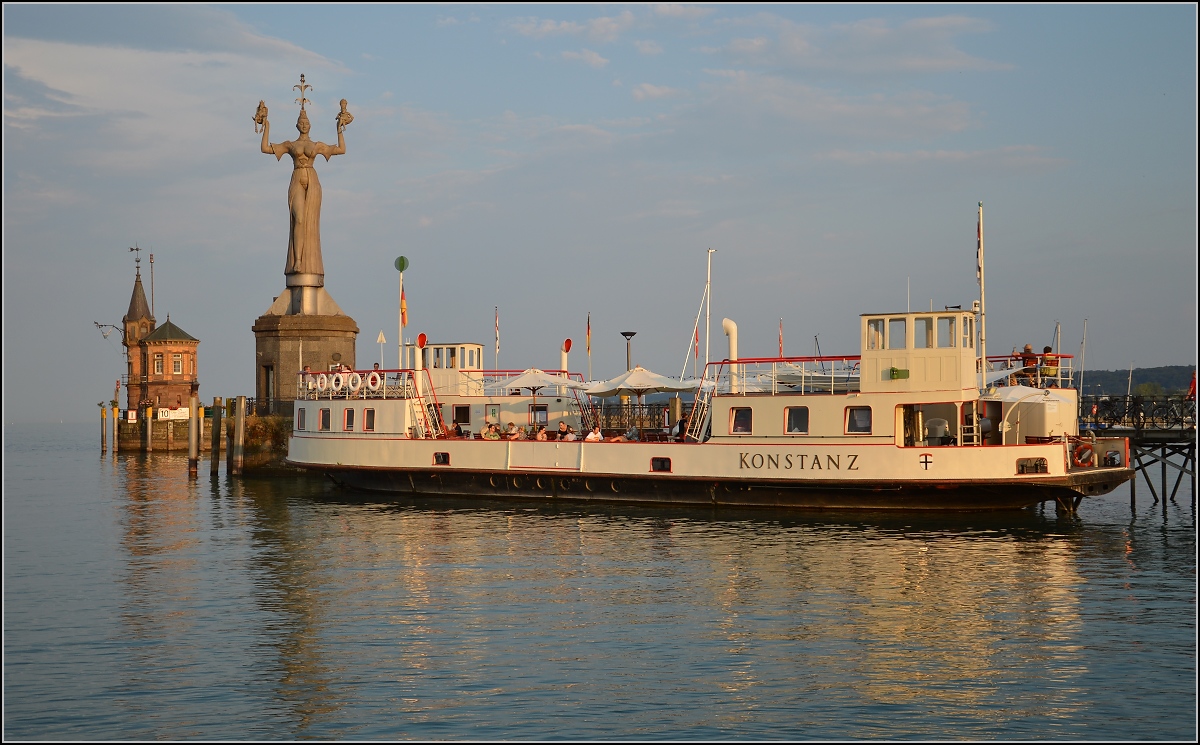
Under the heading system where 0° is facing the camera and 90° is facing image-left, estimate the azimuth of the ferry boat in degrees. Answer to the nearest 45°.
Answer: approximately 270°
